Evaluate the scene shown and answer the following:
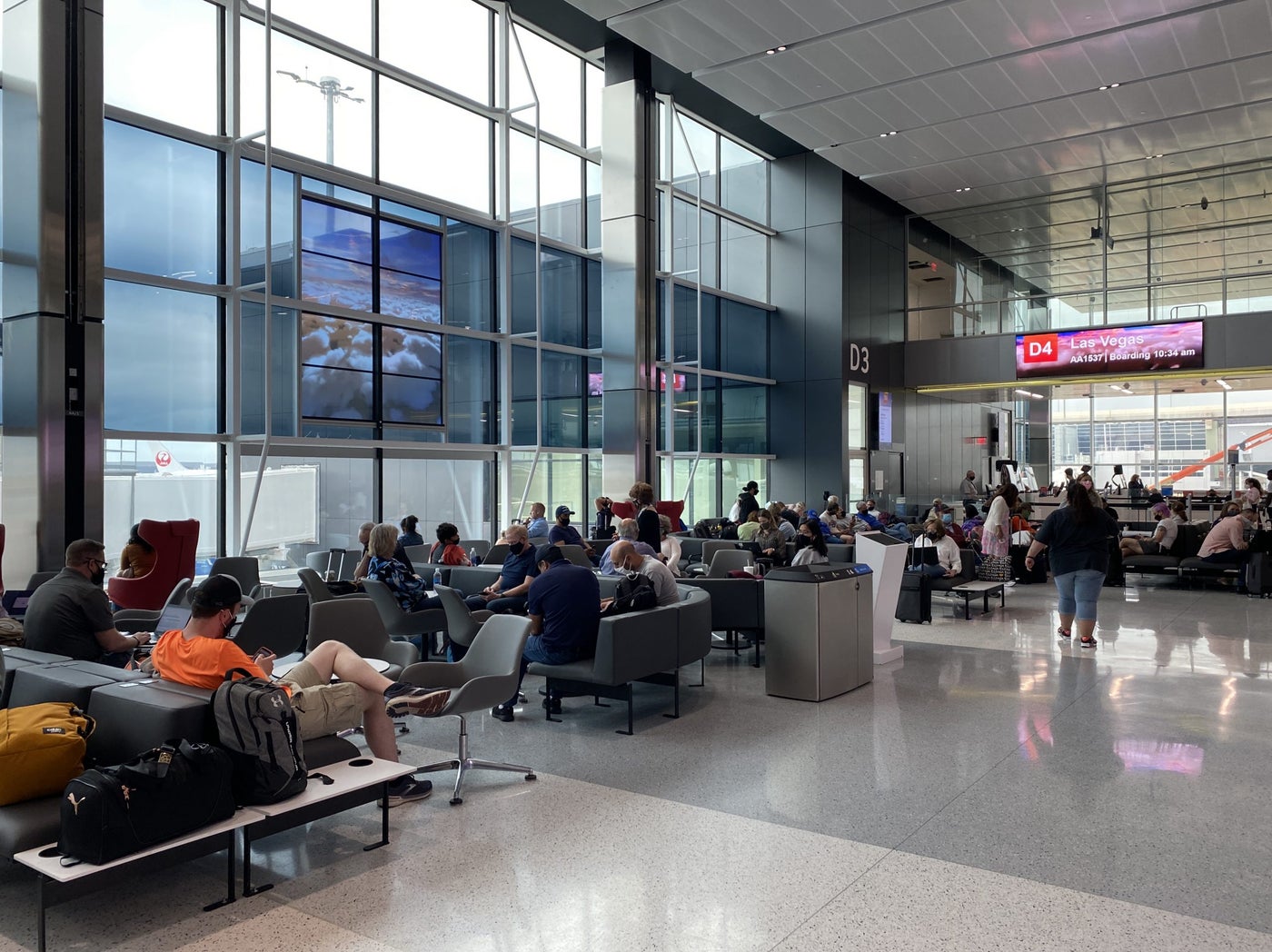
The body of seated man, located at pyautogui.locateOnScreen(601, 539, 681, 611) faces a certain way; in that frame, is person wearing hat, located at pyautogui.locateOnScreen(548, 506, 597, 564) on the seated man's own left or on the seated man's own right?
on the seated man's own right

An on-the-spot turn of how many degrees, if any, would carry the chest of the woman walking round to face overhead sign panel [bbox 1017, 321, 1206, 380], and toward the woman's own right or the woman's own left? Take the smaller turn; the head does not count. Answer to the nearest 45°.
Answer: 0° — they already face it

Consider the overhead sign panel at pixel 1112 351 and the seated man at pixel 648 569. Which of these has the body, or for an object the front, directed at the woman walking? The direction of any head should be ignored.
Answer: the overhead sign panel

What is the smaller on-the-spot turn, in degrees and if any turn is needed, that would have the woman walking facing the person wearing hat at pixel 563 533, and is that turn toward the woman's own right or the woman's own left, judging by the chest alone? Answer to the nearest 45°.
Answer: approximately 90° to the woman's own left

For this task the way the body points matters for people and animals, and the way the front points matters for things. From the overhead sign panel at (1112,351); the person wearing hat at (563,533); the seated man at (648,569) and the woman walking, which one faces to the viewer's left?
the seated man

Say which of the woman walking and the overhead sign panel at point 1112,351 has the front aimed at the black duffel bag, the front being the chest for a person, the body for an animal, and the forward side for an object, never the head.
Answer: the overhead sign panel

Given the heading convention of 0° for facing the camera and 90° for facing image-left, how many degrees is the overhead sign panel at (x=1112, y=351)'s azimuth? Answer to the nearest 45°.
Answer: approximately 0°

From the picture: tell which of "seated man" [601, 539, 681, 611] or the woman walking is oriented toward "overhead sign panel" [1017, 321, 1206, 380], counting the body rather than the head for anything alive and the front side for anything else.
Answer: the woman walking

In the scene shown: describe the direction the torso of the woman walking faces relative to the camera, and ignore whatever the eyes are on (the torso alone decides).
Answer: away from the camera

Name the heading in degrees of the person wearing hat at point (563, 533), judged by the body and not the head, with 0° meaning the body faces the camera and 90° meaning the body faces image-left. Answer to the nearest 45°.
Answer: approximately 315°

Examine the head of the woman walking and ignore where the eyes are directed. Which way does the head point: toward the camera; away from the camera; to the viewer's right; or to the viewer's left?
away from the camera

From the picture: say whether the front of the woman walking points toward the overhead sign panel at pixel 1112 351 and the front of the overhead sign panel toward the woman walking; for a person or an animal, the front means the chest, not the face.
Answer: yes
